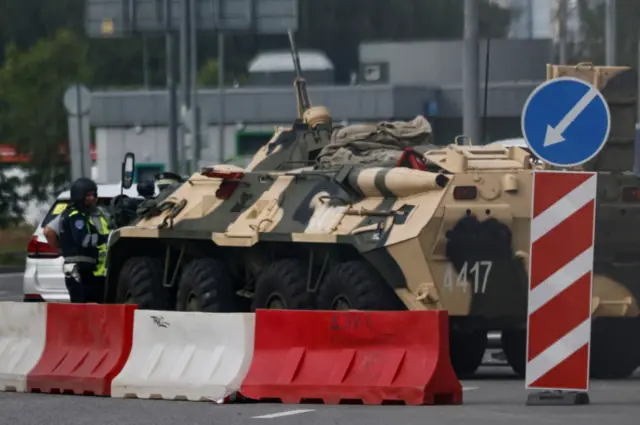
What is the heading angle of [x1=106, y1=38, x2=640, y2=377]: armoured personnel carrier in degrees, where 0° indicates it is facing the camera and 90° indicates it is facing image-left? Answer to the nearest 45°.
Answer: approximately 135°

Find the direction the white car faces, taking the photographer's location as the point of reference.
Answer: facing away from the viewer and to the right of the viewer

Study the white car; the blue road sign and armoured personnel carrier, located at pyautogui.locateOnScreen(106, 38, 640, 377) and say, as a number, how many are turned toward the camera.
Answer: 1

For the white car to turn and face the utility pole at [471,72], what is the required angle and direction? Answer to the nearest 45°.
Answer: approximately 45° to its right

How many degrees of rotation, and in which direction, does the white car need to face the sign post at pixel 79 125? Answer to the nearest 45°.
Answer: approximately 45° to its left

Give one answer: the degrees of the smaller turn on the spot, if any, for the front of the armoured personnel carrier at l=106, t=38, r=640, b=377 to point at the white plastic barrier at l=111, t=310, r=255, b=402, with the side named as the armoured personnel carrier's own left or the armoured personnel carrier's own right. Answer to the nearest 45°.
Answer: approximately 90° to the armoured personnel carrier's own left

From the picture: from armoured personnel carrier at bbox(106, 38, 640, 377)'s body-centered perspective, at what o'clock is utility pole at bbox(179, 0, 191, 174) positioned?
The utility pole is roughly at 1 o'clock from the armoured personnel carrier.
